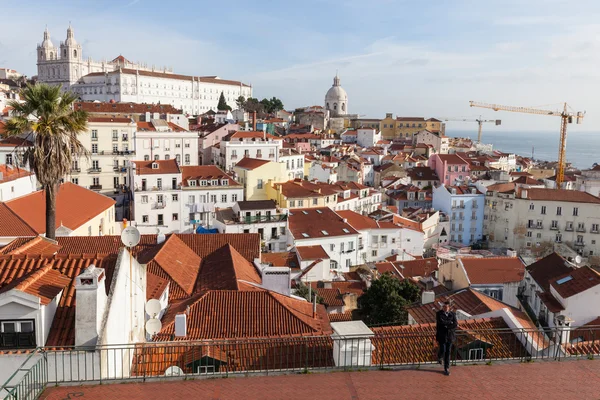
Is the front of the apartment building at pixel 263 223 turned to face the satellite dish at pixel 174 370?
yes

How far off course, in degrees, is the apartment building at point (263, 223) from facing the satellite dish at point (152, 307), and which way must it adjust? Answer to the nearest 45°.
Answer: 0° — it already faces it

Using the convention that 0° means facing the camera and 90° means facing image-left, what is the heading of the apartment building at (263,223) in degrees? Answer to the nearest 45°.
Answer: approximately 0°

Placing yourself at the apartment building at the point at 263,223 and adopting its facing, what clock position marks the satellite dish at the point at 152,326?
The satellite dish is roughly at 12 o'clock from the apartment building.
